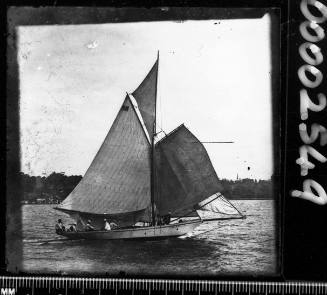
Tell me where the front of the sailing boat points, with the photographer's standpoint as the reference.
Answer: facing to the right of the viewer
